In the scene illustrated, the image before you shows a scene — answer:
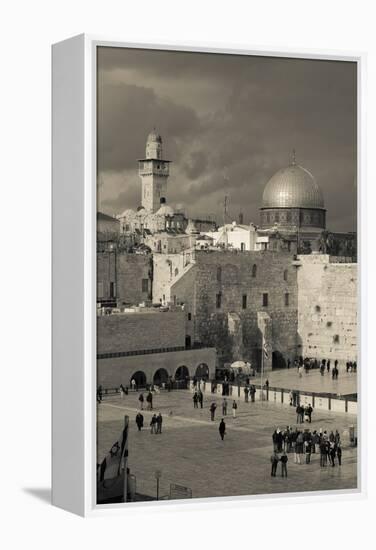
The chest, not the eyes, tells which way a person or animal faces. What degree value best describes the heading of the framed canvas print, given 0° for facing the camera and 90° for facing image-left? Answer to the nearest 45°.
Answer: approximately 315°
